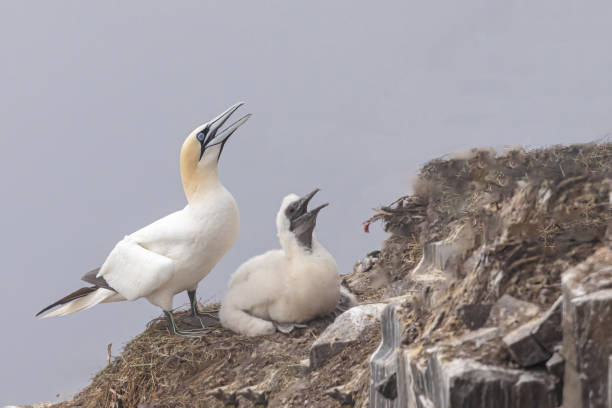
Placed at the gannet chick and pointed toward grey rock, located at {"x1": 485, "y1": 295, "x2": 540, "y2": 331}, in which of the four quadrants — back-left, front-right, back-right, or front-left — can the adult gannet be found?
back-right

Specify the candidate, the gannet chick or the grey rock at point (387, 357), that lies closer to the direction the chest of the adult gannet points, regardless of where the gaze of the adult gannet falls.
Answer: the gannet chick

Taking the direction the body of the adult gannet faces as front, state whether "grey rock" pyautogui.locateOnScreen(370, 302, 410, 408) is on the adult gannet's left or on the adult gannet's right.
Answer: on the adult gannet's right

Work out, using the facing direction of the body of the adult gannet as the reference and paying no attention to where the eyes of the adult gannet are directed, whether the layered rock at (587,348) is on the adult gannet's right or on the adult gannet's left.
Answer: on the adult gannet's right

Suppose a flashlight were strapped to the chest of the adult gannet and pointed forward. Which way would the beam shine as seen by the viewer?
to the viewer's right

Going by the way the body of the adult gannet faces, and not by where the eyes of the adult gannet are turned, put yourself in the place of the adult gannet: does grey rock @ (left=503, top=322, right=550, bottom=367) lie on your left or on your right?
on your right

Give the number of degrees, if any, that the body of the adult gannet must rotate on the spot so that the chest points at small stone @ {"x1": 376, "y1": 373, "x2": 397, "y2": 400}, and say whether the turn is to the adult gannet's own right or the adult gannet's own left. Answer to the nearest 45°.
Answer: approximately 90° to the adult gannet's own right
